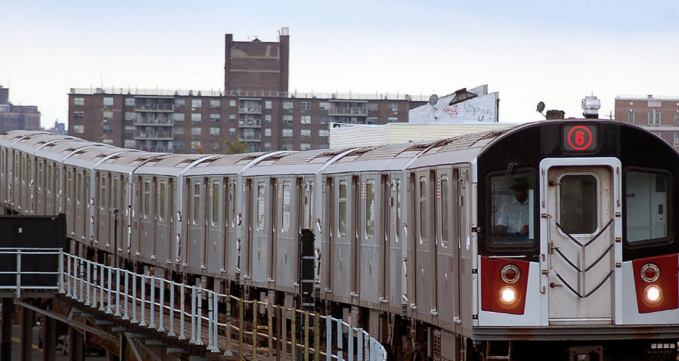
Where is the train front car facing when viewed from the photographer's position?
facing the viewer

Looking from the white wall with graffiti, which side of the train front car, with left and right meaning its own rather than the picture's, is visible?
back

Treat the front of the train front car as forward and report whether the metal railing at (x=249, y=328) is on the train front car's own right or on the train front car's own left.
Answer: on the train front car's own right

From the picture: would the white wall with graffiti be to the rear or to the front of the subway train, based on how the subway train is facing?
to the rear

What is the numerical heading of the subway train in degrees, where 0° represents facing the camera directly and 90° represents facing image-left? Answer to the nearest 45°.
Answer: approximately 0°

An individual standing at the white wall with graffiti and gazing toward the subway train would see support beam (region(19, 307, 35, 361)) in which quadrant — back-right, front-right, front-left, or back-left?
front-right

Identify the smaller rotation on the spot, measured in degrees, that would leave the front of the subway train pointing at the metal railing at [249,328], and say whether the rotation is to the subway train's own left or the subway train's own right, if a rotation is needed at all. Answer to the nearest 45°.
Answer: approximately 135° to the subway train's own right
